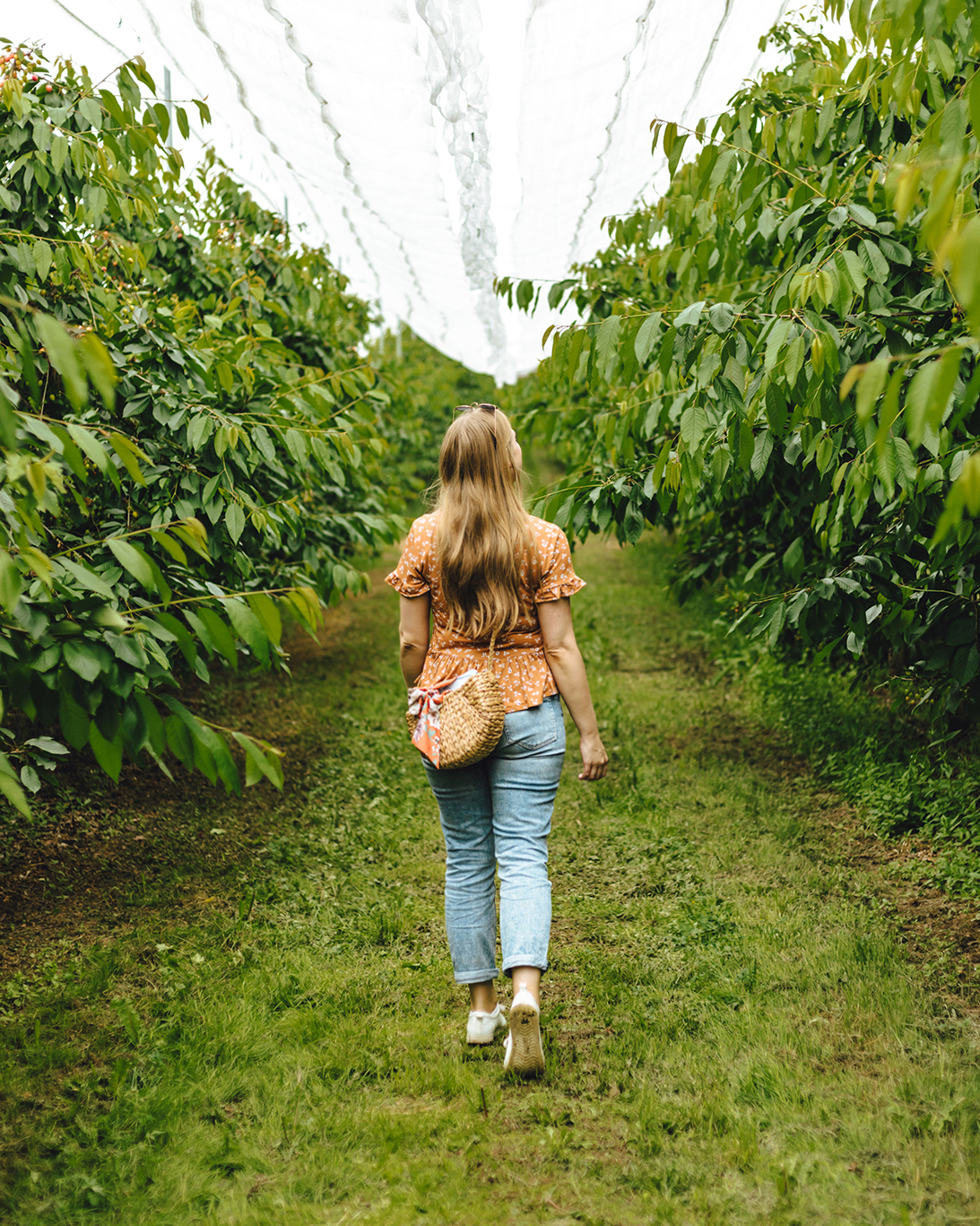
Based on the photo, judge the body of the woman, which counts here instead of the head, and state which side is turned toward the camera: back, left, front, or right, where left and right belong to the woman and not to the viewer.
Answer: back
